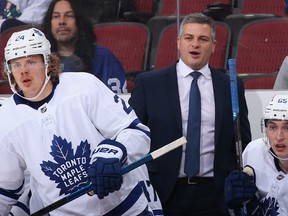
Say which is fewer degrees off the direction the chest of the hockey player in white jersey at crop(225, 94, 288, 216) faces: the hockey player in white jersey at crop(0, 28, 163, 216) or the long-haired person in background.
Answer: the hockey player in white jersey

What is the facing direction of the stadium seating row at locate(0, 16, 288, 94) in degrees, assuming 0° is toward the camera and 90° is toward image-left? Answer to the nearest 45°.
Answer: approximately 0°

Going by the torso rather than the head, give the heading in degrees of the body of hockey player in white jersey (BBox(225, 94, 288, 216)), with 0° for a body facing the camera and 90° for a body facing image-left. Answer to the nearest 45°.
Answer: approximately 0°

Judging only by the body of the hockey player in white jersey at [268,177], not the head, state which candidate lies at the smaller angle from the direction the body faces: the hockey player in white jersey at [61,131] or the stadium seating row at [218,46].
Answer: the hockey player in white jersey

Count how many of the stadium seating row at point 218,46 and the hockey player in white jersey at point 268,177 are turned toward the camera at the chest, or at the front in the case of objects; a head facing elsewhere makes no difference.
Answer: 2

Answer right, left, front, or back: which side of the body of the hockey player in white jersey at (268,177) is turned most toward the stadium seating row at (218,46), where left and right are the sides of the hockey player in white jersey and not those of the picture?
back
